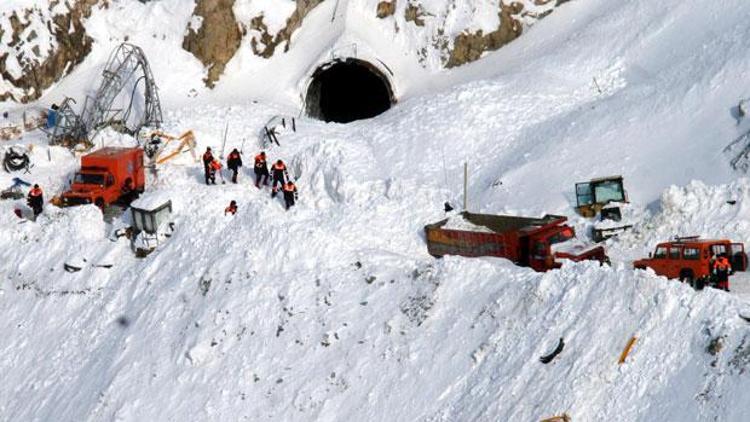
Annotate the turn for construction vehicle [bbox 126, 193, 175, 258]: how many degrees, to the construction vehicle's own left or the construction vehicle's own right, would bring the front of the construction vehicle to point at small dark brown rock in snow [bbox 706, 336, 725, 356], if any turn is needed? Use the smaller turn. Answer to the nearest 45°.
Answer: approximately 90° to the construction vehicle's own left

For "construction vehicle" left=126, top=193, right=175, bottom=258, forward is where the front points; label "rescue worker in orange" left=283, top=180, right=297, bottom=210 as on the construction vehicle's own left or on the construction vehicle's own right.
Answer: on the construction vehicle's own left

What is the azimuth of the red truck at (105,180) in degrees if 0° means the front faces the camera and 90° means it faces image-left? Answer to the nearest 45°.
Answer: approximately 45°
